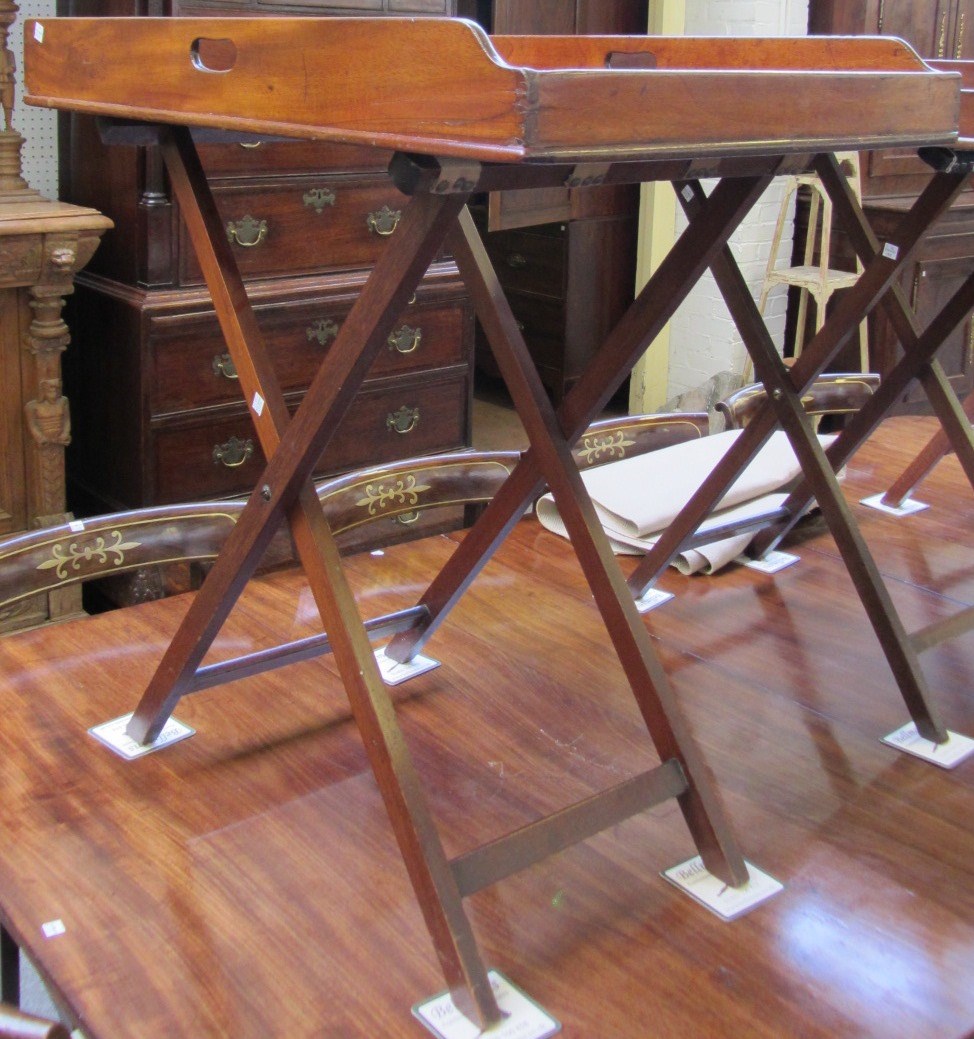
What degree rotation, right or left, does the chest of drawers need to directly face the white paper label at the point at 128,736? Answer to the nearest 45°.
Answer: approximately 45° to its right

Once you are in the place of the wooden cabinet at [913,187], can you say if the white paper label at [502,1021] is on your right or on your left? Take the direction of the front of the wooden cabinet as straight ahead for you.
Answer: on your right

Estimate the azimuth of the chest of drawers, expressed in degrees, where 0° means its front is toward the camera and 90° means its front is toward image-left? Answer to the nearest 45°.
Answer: approximately 315°

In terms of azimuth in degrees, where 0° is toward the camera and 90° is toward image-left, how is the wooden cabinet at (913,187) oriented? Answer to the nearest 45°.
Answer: approximately 315°

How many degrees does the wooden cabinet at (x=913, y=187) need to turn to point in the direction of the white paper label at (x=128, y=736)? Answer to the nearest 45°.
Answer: approximately 45° to its right
